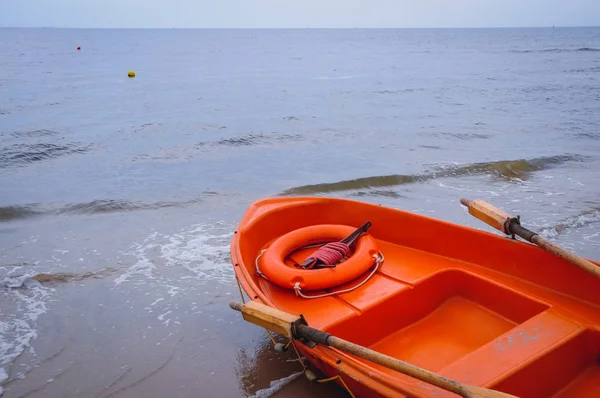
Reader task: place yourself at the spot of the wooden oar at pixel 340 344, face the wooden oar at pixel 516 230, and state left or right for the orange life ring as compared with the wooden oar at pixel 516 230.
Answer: left

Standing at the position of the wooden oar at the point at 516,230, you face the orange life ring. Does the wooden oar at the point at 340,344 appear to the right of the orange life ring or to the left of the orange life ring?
left

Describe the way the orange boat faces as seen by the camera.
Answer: facing away from the viewer and to the left of the viewer
